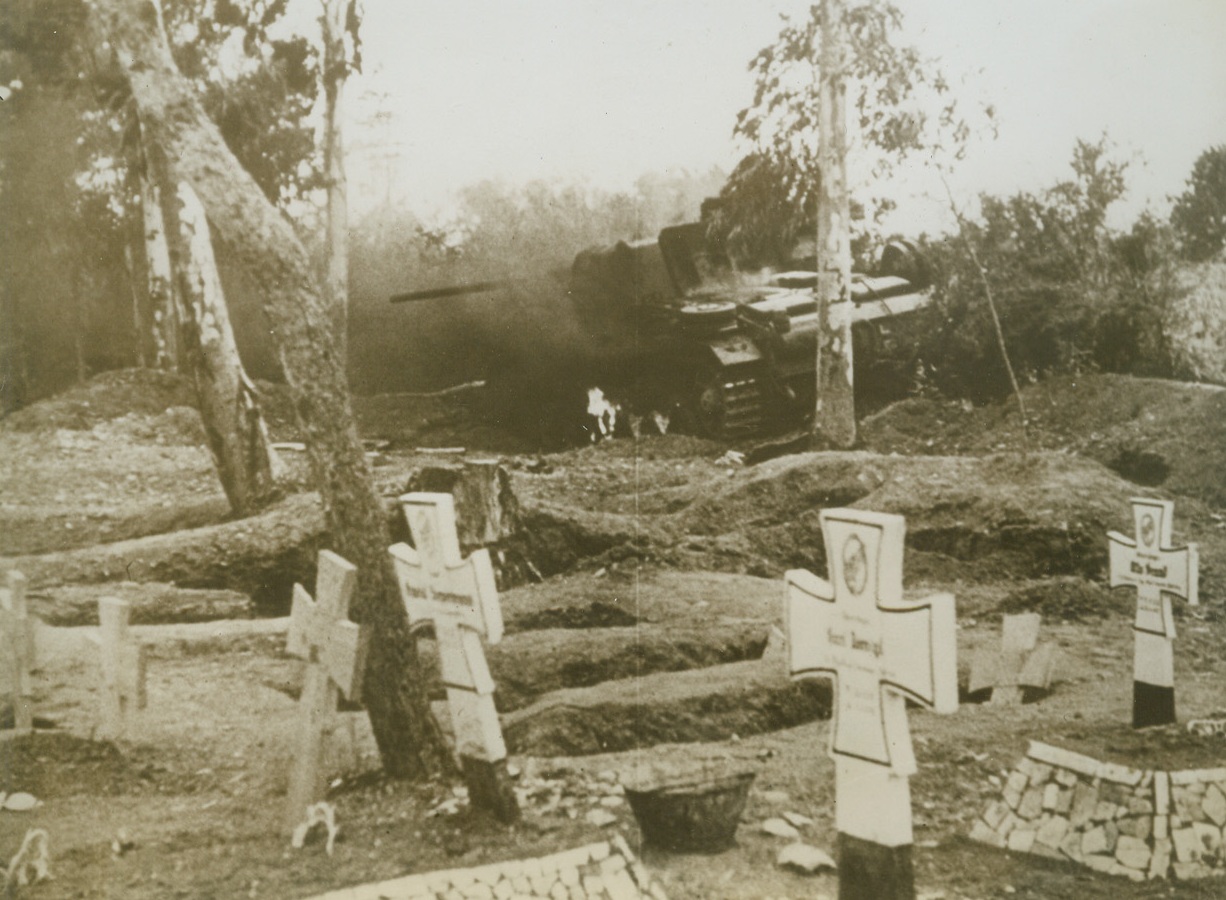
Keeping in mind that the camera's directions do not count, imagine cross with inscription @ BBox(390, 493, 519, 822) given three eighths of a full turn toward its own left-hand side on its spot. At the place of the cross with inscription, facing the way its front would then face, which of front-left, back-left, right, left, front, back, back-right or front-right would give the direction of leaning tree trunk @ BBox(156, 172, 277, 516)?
back-left

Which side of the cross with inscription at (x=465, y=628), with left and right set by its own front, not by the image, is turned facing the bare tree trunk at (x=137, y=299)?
right

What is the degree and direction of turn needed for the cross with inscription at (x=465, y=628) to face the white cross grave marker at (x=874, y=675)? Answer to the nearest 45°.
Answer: approximately 90° to its left

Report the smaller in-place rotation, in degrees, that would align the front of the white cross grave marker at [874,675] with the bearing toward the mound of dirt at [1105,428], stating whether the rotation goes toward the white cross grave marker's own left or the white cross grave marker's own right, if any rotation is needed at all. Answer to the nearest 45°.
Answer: approximately 180°

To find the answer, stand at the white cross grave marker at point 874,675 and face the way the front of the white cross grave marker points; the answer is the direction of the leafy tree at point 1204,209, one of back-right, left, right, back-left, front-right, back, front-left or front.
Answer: back

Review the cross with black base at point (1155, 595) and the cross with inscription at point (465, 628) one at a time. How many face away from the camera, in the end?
0

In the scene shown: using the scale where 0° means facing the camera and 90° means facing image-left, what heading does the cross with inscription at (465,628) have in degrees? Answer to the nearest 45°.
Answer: approximately 45°
